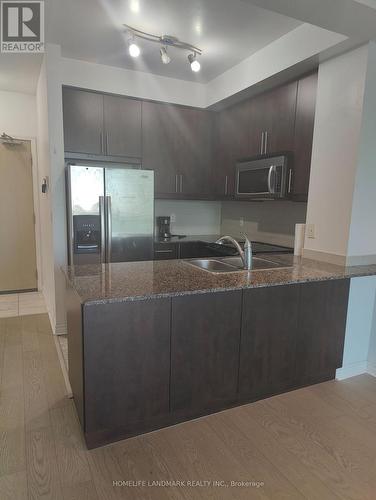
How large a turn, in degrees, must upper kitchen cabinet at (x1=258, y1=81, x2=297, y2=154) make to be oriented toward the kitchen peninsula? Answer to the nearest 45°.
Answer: approximately 45° to its left

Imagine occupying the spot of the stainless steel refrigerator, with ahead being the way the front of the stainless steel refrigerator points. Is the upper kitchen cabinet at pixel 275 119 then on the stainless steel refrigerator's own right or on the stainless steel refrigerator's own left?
on the stainless steel refrigerator's own left

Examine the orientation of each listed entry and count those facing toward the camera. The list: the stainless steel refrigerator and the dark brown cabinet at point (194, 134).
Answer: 2

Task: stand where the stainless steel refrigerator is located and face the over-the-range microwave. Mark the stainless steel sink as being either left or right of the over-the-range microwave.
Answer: right

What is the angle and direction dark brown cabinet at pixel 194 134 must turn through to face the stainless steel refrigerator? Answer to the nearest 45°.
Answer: approximately 45° to its right

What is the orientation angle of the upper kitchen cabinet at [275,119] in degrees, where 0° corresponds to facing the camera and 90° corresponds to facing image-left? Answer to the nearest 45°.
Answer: approximately 45°

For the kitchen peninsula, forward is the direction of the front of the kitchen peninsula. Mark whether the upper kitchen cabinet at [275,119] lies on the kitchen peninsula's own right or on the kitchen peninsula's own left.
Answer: on the kitchen peninsula's own left
